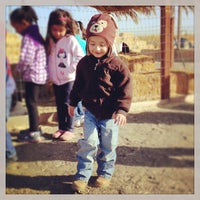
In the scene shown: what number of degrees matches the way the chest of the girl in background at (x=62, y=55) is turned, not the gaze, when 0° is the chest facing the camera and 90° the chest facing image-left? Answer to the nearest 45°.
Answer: approximately 45°

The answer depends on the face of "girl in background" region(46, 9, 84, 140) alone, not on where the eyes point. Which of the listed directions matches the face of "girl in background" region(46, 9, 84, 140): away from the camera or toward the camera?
toward the camera
